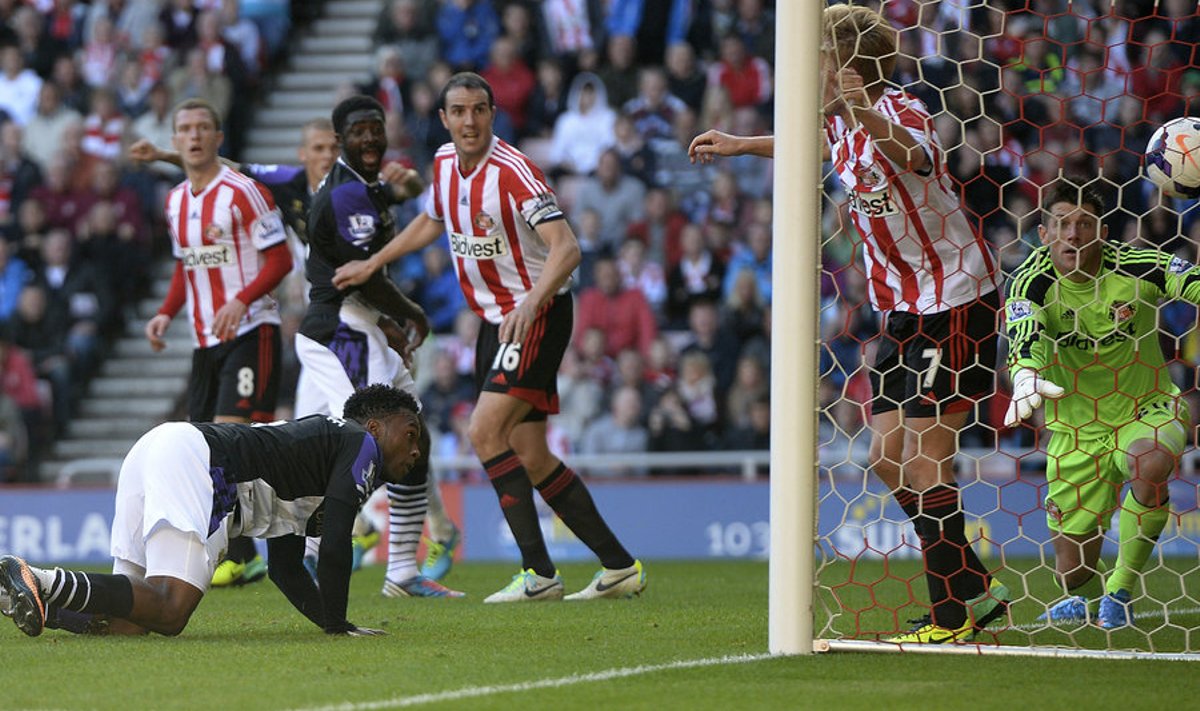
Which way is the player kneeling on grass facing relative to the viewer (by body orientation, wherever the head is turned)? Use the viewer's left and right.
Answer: facing to the right of the viewer

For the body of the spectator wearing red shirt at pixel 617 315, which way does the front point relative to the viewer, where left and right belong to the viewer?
facing the viewer

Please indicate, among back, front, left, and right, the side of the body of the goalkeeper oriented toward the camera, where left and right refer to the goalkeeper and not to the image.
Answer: front

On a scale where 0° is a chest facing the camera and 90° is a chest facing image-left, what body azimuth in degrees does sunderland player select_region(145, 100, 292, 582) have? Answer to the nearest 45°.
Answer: approximately 45°

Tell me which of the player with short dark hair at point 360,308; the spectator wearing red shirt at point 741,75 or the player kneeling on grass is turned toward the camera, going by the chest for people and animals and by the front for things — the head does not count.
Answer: the spectator wearing red shirt

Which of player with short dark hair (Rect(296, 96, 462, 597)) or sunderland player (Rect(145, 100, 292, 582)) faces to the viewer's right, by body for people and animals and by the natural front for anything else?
the player with short dark hair

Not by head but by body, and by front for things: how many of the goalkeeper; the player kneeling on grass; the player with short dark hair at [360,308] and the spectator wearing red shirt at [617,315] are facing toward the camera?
2

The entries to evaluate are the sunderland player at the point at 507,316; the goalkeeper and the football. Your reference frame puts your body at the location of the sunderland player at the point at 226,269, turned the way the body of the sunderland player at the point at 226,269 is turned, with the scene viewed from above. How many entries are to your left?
3

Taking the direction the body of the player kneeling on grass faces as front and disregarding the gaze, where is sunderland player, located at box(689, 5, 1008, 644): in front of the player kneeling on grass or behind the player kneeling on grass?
in front

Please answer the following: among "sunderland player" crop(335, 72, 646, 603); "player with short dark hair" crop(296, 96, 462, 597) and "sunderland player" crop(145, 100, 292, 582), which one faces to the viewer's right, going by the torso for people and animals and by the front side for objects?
the player with short dark hair

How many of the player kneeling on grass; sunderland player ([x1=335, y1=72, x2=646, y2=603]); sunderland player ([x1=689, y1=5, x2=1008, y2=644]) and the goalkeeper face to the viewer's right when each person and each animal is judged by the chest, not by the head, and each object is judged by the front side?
1

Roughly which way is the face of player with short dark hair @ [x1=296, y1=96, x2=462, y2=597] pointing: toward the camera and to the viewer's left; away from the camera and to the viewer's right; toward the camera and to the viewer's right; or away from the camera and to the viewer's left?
toward the camera and to the viewer's right

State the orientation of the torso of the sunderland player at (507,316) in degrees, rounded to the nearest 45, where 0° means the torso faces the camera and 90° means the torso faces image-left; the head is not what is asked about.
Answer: approximately 45°

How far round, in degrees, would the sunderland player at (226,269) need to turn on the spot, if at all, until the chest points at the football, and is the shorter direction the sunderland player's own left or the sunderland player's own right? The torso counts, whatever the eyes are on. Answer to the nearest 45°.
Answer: approximately 90° to the sunderland player's own left

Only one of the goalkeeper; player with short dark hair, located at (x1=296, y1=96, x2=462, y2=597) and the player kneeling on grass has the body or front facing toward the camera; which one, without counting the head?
the goalkeeper

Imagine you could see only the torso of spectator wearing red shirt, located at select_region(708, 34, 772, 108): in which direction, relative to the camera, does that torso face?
toward the camera
